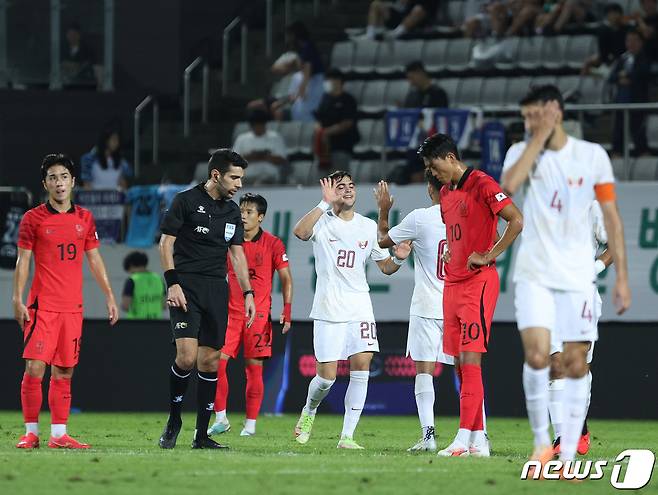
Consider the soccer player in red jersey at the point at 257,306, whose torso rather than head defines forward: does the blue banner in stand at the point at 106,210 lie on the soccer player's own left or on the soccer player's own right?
on the soccer player's own right

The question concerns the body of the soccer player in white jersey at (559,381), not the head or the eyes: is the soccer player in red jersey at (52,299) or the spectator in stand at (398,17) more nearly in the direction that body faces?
the soccer player in red jersey

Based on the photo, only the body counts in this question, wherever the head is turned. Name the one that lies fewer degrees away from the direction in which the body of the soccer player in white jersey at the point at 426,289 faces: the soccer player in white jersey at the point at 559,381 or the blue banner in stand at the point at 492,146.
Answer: the blue banner in stand

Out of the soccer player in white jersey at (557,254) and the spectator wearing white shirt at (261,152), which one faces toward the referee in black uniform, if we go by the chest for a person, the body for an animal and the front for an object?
the spectator wearing white shirt

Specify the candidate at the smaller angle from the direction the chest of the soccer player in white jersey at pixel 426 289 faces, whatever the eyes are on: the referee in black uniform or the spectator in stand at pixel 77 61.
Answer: the spectator in stand

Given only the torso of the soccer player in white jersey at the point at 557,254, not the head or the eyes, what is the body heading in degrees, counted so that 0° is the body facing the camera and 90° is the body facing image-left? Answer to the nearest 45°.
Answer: approximately 0°

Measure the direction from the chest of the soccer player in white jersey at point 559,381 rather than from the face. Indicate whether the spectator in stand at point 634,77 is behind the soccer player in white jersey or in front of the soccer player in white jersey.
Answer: behind
